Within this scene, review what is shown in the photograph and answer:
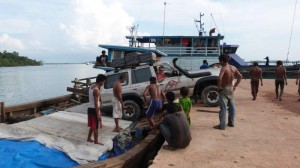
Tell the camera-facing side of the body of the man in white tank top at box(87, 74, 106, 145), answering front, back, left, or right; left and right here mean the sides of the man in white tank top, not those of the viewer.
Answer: right

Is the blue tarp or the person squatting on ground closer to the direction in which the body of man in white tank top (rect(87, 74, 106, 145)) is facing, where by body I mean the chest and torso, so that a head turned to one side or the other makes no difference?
the person squatting on ground

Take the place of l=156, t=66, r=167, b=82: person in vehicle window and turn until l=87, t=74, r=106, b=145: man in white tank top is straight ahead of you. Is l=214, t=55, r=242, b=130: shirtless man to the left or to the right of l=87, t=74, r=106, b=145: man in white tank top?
left
